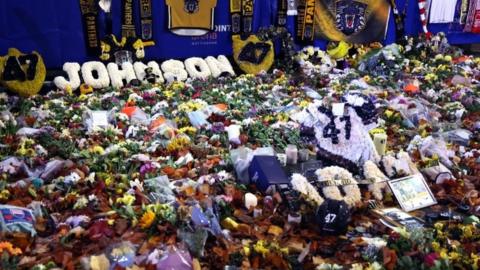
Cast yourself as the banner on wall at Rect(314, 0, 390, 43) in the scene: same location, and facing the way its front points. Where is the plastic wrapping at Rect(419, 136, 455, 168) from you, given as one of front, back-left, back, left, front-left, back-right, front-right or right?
front

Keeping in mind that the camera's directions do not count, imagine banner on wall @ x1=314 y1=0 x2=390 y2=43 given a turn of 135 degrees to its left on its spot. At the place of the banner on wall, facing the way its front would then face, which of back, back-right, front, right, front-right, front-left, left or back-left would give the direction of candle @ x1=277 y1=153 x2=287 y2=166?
back-right

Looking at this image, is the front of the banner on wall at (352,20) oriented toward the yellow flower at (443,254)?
yes

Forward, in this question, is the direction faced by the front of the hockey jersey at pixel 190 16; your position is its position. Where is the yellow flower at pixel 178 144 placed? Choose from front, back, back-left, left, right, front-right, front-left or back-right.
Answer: front

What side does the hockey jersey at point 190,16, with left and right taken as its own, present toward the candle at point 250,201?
front

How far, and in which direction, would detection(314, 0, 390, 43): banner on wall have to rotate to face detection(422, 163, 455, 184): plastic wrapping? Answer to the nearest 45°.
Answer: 0° — it already faces it

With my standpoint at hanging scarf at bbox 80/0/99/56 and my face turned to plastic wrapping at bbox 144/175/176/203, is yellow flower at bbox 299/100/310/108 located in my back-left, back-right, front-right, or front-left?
front-left

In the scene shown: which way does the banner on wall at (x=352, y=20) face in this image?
toward the camera

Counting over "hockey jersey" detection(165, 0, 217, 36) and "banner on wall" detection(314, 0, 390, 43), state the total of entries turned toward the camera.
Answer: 2

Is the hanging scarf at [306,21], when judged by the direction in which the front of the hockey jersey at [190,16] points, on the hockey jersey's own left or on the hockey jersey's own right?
on the hockey jersey's own left

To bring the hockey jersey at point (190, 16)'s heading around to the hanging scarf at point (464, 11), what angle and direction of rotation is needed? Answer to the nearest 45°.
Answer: approximately 90° to its left

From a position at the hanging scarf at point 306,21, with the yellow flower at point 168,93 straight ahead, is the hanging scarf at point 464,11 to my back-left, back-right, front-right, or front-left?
back-left

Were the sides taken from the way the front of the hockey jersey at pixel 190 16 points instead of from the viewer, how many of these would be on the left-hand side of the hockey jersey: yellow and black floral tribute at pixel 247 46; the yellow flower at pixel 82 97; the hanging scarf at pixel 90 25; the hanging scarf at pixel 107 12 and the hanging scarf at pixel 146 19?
1

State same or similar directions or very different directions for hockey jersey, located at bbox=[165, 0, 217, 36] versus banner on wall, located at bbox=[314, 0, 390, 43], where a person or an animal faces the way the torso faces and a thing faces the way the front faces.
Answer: same or similar directions

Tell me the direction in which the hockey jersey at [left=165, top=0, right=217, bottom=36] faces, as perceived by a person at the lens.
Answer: facing the viewer

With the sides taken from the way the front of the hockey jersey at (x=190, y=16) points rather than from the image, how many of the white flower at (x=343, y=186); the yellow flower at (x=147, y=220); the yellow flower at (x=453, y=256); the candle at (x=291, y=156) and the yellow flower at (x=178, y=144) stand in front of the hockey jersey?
5

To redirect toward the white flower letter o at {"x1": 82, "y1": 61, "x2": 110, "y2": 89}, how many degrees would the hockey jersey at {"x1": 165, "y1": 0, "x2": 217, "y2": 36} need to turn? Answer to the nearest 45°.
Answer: approximately 45° to its right

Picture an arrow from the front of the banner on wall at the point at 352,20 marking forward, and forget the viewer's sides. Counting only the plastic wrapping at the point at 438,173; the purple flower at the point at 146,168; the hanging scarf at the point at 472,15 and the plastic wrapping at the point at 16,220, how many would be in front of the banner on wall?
3

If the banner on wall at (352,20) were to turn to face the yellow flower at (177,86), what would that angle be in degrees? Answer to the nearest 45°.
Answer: approximately 45° to its right

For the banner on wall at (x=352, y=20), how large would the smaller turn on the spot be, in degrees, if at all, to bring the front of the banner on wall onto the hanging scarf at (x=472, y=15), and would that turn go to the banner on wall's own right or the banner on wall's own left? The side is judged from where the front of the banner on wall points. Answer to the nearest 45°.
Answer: approximately 135° to the banner on wall's own left

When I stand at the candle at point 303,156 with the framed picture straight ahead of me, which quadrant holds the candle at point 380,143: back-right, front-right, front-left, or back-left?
front-left
